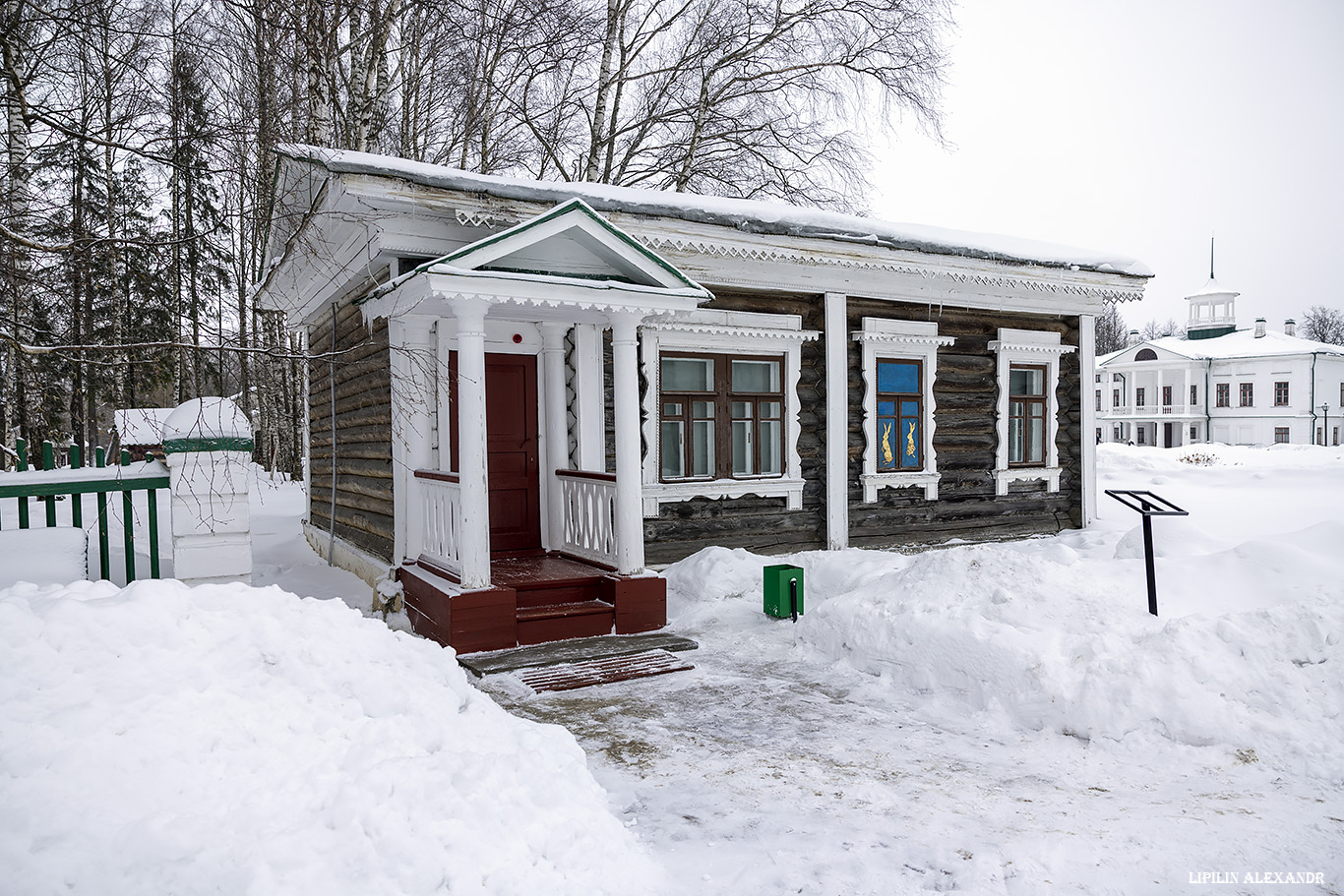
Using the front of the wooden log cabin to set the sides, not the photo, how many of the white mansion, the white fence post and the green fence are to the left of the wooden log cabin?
1

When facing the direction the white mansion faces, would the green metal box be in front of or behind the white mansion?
in front

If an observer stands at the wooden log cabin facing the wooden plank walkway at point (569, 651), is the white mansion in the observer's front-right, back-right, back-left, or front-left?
back-left

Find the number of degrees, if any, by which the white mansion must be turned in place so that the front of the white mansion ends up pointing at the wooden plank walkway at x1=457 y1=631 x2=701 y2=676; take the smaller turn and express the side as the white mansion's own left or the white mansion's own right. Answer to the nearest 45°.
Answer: approximately 45° to the white mansion's own left

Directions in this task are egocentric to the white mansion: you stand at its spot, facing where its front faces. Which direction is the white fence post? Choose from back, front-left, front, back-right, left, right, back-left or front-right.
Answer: front-left

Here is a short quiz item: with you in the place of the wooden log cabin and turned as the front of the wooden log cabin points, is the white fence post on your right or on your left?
on your right

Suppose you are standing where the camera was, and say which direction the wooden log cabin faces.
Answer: facing the viewer and to the right of the viewer

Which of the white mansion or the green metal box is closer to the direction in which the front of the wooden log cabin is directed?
the green metal box

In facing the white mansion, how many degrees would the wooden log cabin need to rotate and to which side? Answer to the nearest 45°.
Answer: approximately 90° to its left

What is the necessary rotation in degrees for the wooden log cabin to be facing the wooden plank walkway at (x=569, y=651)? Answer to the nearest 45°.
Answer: approximately 45° to its right

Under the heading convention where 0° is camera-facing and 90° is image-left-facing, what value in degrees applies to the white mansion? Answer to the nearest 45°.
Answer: approximately 45°

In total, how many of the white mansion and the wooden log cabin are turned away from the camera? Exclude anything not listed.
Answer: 0

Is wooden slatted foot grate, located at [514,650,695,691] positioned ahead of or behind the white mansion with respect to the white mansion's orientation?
ahead

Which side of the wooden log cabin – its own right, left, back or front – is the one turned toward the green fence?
right

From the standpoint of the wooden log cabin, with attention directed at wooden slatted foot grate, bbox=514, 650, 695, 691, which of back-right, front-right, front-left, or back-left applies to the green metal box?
front-left

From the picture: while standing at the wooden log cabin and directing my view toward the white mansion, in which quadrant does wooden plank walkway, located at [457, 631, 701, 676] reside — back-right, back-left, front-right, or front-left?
back-right
